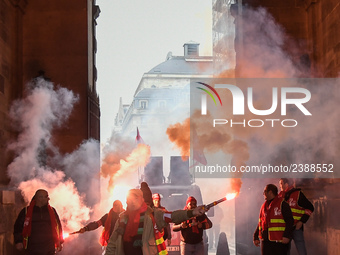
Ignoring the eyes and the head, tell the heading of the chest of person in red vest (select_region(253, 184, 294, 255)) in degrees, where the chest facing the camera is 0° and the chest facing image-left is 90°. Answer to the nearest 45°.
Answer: approximately 45°

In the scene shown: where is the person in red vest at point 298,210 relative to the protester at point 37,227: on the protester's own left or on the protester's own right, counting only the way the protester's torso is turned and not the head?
on the protester's own left

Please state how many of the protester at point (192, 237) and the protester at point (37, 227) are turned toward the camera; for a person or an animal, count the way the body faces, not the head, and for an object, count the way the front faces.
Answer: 2

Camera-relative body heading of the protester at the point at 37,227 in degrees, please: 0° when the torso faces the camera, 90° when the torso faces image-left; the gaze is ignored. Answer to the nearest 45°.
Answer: approximately 0°

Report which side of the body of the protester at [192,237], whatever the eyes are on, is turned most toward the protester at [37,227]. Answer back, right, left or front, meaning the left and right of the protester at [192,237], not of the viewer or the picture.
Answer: right

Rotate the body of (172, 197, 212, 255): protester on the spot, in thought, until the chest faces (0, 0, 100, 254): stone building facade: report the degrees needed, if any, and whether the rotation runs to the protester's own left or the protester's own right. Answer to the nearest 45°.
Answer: approximately 135° to the protester's own right

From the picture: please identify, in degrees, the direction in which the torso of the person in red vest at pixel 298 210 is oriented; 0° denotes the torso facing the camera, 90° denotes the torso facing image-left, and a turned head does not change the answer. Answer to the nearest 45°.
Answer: approximately 45°

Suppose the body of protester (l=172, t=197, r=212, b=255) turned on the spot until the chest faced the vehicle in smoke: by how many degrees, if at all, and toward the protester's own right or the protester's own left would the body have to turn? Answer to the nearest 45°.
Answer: approximately 180°

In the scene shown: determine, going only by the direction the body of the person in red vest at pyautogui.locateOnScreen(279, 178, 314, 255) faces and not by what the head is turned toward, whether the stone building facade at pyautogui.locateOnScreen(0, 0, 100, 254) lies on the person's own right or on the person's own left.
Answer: on the person's own right
